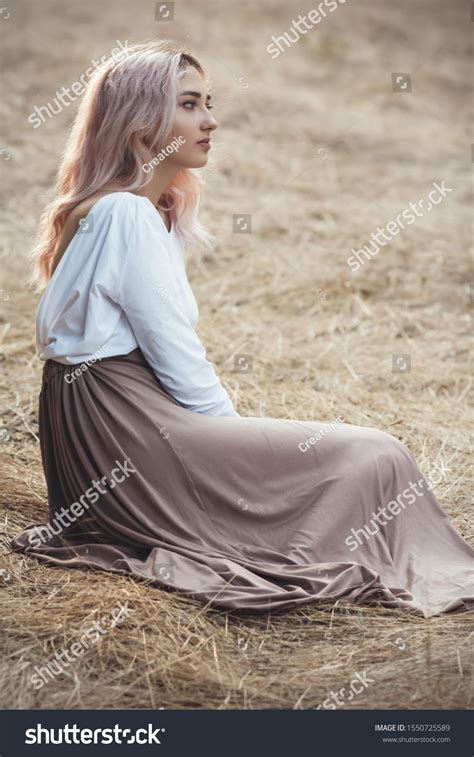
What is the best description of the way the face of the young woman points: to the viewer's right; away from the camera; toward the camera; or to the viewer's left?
to the viewer's right

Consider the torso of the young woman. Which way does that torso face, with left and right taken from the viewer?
facing to the right of the viewer
